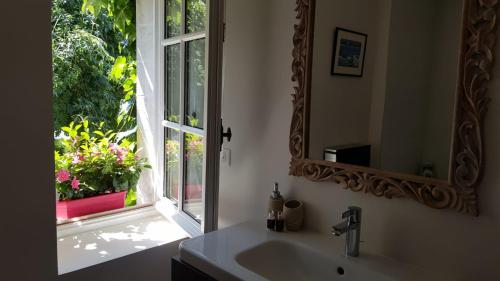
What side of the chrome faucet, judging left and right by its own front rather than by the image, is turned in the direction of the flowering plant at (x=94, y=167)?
right

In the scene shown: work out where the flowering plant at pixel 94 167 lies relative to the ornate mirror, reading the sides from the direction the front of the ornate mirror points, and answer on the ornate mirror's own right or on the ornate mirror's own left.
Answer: on the ornate mirror's own right

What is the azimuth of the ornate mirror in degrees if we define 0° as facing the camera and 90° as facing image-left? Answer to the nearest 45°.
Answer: approximately 45°
